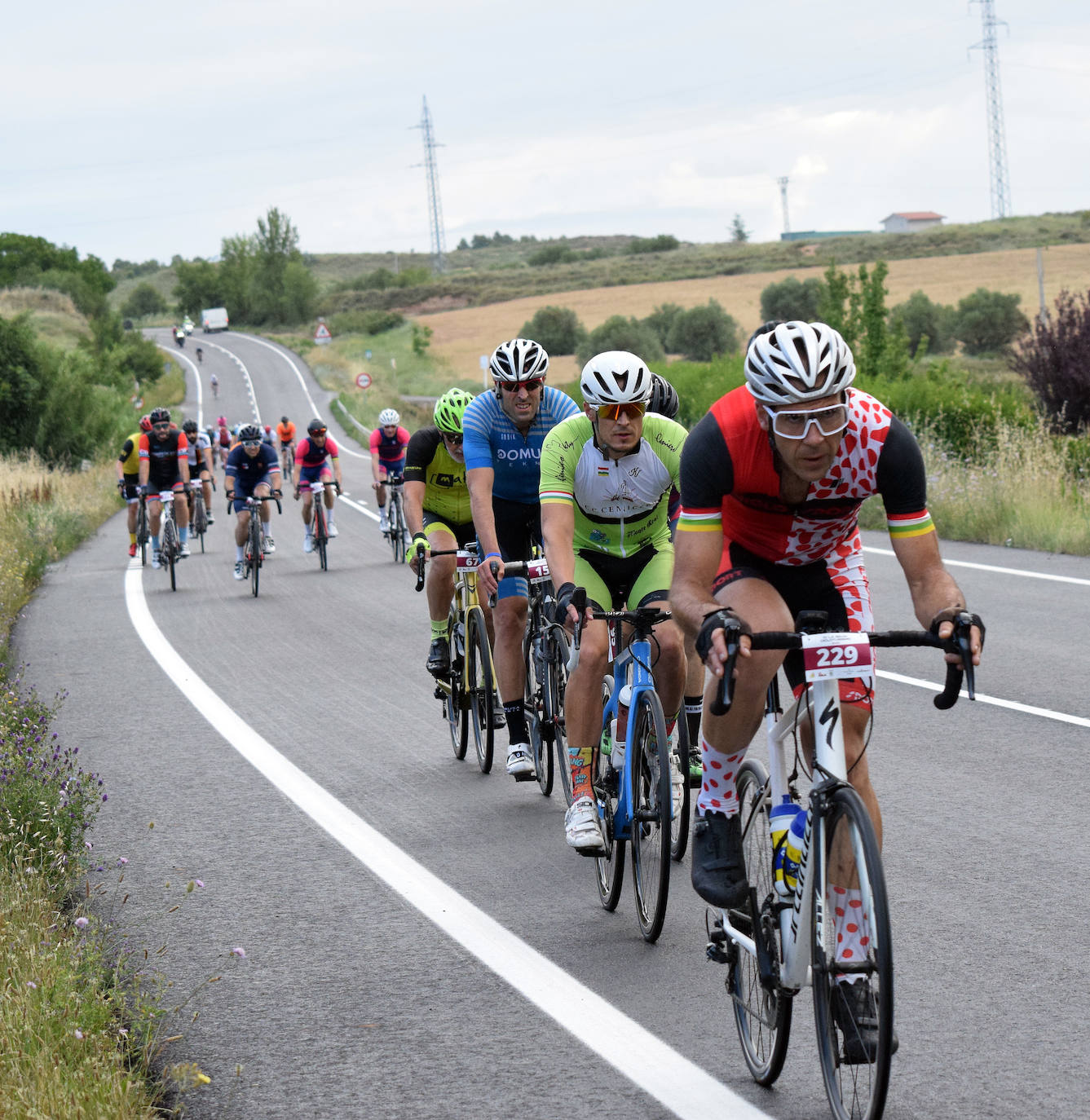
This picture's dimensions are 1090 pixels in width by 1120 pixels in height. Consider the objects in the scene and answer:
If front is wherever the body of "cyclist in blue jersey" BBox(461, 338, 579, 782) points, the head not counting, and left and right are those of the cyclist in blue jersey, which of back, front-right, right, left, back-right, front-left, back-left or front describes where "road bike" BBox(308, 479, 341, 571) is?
back

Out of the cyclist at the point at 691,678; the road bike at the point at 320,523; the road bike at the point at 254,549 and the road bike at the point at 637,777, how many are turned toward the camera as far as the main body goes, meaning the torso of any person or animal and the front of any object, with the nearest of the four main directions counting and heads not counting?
4

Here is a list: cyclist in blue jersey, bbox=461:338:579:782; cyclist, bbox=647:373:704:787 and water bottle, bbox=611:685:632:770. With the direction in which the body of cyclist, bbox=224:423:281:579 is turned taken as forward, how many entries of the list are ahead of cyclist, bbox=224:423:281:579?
3

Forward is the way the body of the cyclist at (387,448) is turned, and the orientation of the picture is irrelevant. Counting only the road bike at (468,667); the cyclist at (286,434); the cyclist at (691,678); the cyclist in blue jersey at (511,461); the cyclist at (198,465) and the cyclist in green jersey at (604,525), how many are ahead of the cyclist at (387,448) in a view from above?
4

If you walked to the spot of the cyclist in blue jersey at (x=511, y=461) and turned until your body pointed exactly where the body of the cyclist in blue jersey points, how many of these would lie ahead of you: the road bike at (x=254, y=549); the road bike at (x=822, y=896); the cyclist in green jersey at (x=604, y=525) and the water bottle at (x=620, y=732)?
3

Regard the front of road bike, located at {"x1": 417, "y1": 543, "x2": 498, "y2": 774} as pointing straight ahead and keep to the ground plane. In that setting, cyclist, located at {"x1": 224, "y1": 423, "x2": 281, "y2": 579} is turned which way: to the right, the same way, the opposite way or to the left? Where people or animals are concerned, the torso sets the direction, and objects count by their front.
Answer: the same way

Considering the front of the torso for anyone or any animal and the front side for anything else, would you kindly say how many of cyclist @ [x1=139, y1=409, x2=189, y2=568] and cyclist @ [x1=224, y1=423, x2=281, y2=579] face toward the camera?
2

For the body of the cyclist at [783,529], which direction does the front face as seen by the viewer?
toward the camera

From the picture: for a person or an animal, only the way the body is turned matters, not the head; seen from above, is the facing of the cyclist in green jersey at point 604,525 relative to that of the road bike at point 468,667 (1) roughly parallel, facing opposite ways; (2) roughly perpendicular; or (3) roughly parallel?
roughly parallel

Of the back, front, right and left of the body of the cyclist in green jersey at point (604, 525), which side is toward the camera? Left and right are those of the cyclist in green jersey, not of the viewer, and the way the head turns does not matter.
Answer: front

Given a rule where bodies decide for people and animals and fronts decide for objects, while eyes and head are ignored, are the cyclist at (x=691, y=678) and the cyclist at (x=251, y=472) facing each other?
no

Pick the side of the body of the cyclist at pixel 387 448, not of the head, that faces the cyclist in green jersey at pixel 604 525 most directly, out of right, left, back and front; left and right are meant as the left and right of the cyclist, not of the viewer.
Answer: front

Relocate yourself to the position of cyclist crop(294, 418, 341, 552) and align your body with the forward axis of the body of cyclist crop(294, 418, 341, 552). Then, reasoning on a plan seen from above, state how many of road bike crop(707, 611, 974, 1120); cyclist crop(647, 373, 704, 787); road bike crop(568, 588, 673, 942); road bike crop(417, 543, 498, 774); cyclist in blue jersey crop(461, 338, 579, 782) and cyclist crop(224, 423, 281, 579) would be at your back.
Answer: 0

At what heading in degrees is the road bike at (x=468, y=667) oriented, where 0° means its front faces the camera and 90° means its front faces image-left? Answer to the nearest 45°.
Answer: approximately 0°

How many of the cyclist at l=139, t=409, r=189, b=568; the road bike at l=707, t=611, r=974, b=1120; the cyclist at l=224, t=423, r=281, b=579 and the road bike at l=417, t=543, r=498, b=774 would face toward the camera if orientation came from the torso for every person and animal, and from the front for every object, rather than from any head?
4

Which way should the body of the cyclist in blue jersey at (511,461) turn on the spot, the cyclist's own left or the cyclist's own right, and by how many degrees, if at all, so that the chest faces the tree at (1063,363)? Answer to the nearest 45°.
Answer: approximately 135° to the cyclist's own left

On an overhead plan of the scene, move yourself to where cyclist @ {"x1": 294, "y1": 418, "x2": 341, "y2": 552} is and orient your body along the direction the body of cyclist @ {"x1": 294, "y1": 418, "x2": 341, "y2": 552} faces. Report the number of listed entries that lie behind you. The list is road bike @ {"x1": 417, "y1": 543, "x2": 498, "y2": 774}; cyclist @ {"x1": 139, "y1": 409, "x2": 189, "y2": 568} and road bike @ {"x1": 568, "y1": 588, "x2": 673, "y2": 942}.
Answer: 0

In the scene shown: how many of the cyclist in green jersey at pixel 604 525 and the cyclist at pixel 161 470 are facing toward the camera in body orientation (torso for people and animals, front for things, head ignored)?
2

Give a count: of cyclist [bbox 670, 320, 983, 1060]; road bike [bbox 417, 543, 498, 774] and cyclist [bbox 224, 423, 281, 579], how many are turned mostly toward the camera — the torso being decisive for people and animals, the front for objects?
3

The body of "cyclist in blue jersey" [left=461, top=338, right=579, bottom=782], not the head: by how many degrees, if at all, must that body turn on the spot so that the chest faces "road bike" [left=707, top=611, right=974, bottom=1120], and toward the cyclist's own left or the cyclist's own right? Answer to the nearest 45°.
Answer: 0° — they already face it

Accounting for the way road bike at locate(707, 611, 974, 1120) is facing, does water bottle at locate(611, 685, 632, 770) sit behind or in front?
behind

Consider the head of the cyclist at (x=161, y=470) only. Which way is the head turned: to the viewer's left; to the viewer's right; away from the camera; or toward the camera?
toward the camera

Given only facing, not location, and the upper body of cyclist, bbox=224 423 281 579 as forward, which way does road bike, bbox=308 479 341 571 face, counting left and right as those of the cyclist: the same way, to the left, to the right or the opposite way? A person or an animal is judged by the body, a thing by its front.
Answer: the same way
